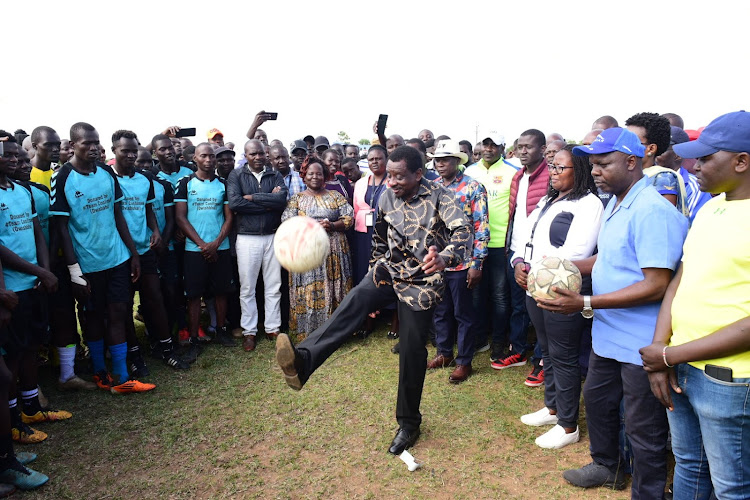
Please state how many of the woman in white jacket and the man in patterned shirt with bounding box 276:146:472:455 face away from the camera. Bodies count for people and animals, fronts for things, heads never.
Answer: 0

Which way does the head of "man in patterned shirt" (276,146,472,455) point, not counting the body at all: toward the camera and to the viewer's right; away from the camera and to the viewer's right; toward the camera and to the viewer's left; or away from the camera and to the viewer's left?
toward the camera and to the viewer's left

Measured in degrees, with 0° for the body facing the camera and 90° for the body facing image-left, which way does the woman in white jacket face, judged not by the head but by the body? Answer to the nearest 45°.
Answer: approximately 45°

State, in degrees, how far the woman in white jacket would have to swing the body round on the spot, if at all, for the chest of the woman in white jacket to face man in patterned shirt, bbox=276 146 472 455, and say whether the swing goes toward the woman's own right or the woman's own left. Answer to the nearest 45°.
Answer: approximately 45° to the woman's own right

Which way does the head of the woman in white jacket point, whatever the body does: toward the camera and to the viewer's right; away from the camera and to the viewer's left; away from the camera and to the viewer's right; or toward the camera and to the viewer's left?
toward the camera and to the viewer's left
